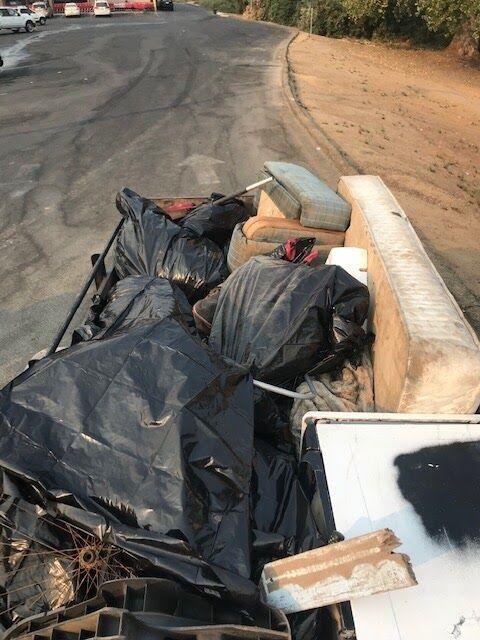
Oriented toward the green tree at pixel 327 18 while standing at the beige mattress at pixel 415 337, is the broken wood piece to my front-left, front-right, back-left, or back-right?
back-left

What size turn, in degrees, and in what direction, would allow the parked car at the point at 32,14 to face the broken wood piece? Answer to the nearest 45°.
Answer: approximately 45° to its right

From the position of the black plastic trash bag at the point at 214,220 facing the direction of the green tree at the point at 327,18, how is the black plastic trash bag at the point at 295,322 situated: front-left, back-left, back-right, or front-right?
back-right

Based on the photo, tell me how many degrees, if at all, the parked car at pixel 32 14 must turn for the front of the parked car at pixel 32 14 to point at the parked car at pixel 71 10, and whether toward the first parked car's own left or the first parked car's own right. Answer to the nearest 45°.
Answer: approximately 135° to the first parked car's own left

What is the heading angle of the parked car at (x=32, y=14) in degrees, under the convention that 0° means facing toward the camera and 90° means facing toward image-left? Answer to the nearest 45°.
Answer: approximately 315°

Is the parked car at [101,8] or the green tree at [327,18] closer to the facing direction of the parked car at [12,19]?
the green tree
